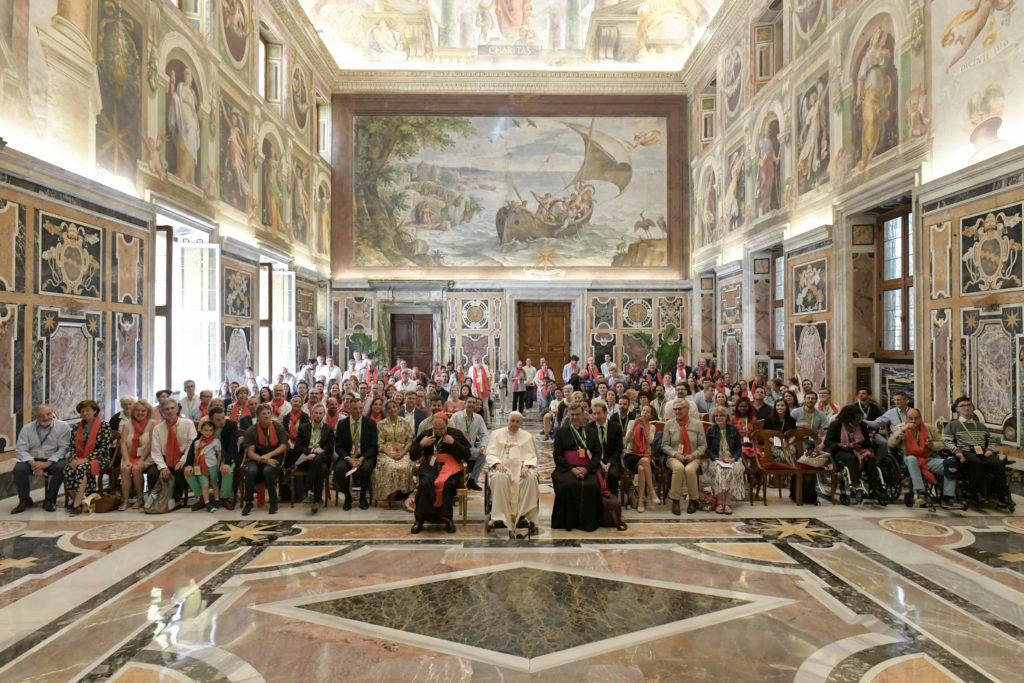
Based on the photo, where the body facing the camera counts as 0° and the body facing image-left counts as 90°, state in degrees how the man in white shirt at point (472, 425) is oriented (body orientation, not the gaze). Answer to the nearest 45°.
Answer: approximately 0°

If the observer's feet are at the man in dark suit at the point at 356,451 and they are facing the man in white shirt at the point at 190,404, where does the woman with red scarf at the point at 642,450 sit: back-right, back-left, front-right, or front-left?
back-right

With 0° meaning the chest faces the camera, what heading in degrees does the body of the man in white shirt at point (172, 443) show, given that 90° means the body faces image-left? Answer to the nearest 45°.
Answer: approximately 0°

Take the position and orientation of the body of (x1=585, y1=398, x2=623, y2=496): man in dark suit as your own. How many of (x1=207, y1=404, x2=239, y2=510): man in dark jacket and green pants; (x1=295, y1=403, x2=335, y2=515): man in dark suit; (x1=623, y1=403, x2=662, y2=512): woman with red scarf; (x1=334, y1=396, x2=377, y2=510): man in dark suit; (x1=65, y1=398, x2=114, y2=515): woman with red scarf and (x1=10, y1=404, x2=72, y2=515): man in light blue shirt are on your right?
5

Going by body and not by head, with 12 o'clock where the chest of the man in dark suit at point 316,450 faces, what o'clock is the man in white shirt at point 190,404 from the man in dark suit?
The man in white shirt is roughly at 5 o'clock from the man in dark suit.

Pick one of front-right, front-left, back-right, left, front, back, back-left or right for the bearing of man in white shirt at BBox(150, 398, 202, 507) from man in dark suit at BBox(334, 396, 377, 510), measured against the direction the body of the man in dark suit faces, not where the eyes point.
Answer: right

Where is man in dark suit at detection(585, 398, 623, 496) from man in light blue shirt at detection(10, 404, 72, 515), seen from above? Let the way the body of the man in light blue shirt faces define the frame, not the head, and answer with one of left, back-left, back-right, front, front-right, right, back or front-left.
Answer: front-left
